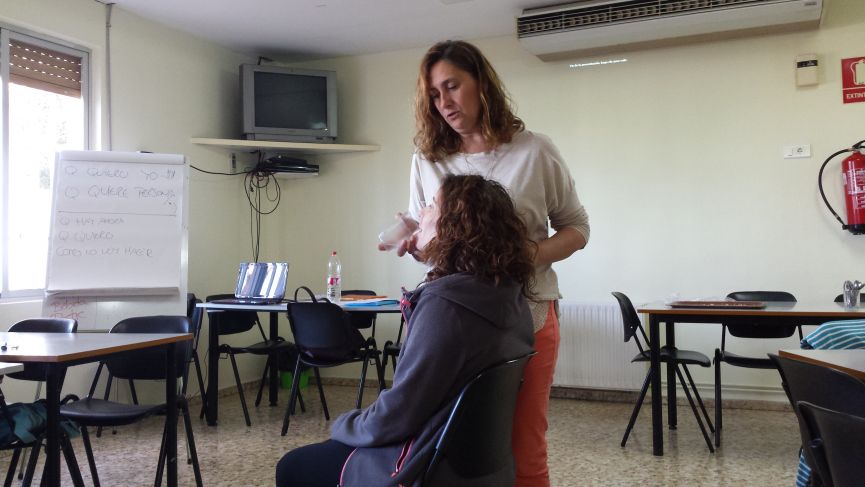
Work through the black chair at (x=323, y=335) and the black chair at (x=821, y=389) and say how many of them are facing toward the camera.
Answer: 0

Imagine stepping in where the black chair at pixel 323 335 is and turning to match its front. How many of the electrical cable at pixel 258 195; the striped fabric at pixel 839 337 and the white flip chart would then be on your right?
1

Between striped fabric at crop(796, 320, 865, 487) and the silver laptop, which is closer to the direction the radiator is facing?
the striped fabric

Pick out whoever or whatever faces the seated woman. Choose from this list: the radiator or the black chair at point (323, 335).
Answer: the radiator

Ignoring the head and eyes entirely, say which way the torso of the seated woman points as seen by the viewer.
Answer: to the viewer's left

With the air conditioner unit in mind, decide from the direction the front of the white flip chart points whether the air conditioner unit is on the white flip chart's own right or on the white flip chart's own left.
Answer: on the white flip chart's own left

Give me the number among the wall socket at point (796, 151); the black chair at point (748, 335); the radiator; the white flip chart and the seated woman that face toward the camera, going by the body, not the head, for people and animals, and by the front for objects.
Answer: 4

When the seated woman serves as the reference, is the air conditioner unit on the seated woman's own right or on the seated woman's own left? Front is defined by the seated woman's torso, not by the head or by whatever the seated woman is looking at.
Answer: on the seated woman's own right

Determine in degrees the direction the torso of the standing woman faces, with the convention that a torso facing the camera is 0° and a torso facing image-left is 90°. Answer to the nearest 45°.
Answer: approximately 45°

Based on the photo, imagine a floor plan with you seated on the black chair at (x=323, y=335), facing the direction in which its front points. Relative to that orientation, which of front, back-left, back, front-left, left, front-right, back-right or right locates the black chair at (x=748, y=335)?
front-right

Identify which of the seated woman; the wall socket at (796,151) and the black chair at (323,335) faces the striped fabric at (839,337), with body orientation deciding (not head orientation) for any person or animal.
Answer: the wall socket

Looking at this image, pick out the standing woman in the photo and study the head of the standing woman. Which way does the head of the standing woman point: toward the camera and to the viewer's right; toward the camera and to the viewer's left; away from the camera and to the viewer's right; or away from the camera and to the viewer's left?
toward the camera and to the viewer's left

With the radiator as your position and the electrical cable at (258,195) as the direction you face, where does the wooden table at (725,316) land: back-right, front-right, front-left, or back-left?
back-left

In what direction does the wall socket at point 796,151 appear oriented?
toward the camera

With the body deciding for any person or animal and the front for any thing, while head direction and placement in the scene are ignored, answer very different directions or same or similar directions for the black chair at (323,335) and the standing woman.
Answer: very different directions
